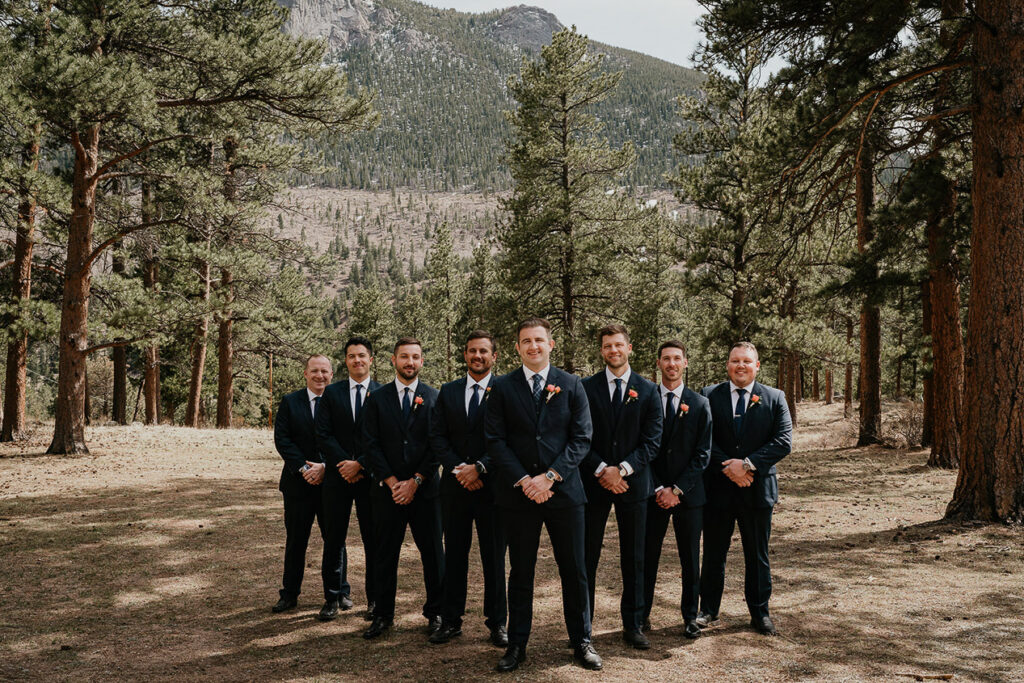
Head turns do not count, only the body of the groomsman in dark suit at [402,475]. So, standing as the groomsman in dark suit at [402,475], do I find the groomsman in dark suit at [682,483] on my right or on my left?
on my left

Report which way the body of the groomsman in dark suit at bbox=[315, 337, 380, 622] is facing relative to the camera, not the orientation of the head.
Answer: toward the camera

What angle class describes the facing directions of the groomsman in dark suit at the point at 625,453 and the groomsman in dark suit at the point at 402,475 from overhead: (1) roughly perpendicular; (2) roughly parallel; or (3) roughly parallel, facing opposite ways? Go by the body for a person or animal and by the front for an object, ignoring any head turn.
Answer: roughly parallel

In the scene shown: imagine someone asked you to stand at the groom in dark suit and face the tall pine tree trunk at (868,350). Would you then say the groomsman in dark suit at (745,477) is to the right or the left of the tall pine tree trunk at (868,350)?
right

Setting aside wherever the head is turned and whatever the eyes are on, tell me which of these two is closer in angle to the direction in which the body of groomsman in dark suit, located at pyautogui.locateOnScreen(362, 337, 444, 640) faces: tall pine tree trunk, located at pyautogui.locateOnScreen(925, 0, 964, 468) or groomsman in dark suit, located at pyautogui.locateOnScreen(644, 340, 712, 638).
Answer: the groomsman in dark suit

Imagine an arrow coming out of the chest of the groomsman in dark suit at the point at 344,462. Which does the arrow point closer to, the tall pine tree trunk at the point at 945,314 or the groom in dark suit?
the groom in dark suit

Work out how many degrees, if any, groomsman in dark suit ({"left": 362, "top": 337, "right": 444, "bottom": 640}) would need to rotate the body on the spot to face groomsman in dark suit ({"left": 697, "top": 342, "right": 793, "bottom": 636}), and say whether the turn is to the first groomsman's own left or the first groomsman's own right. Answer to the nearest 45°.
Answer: approximately 90° to the first groomsman's own left

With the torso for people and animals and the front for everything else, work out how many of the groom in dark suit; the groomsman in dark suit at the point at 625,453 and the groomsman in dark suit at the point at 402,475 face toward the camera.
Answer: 3

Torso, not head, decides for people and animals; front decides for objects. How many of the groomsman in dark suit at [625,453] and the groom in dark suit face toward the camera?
2

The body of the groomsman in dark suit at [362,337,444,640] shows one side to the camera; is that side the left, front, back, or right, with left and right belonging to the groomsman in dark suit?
front
